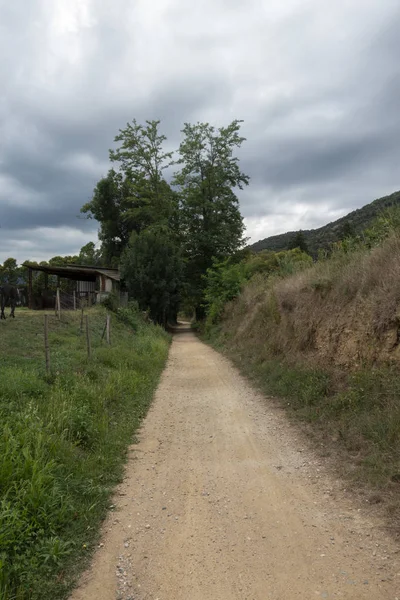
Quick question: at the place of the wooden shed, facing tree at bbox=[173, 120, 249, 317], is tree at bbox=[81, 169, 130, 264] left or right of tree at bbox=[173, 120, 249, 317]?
left

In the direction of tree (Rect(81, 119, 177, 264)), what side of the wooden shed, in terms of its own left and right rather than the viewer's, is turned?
back

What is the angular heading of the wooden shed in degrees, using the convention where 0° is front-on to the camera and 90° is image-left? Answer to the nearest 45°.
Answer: approximately 45°

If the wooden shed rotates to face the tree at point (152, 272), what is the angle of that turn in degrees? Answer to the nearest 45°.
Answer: approximately 135° to its left

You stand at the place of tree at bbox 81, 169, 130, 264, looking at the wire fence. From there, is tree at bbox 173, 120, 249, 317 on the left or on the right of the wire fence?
left

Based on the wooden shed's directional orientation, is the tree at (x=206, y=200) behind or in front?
behind

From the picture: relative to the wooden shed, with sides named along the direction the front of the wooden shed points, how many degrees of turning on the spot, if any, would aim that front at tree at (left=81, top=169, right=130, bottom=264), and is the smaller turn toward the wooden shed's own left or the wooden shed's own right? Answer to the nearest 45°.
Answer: approximately 135° to the wooden shed's own right
